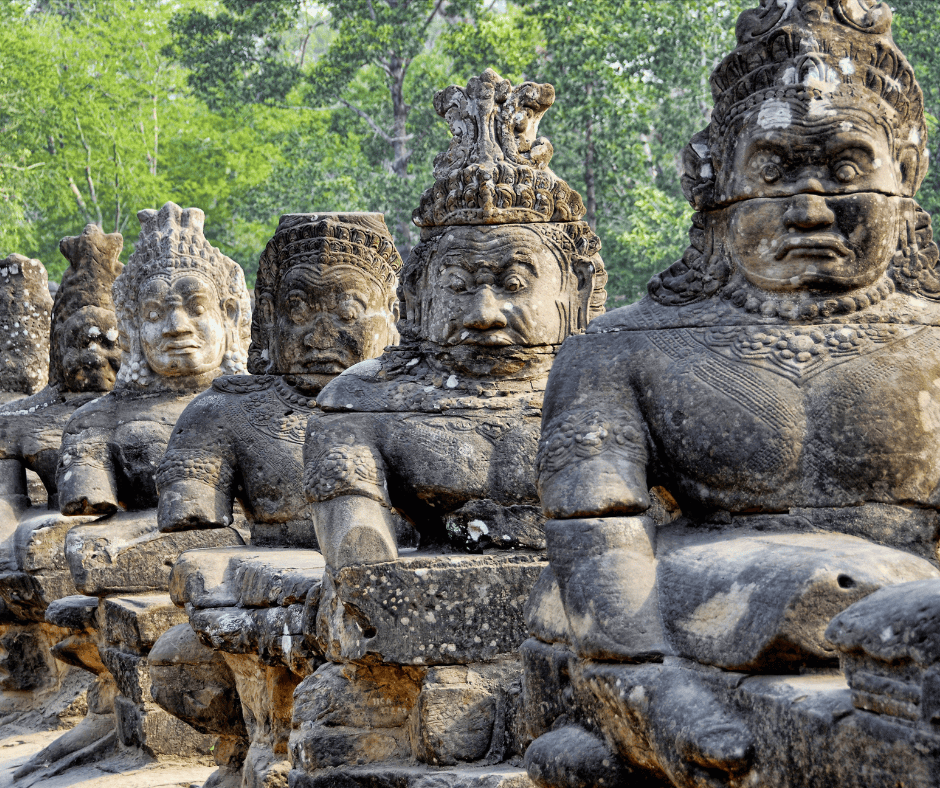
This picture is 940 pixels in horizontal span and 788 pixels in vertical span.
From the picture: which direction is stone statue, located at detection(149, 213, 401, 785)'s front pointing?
toward the camera

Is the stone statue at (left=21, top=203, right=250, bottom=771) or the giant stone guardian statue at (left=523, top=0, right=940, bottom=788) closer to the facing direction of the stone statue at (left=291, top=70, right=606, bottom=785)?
the giant stone guardian statue

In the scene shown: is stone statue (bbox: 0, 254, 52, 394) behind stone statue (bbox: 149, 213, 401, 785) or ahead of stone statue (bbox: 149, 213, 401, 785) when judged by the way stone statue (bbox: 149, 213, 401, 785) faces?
behind

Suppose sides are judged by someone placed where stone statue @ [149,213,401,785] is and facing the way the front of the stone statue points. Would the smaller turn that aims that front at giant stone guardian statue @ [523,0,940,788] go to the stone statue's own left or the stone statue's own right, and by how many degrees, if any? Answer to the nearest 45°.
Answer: approximately 45° to the stone statue's own left

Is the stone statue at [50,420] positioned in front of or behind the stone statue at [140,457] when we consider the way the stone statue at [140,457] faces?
behind

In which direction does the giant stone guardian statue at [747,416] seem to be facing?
toward the camera

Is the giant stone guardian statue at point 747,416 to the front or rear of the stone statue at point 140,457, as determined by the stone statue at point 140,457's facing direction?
to the front

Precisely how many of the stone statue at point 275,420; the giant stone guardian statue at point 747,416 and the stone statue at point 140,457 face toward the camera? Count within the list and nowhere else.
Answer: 3

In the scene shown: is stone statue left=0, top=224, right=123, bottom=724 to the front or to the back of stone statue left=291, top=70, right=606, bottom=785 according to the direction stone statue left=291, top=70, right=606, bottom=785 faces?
to the back

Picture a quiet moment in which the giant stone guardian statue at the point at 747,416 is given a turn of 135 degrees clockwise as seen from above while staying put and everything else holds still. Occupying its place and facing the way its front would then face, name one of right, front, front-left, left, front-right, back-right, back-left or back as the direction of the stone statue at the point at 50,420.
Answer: front

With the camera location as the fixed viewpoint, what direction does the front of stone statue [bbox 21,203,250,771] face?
facing the viewer

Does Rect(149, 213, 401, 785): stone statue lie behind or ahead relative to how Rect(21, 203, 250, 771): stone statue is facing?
ahead

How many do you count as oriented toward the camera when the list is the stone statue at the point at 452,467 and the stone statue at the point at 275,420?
2
